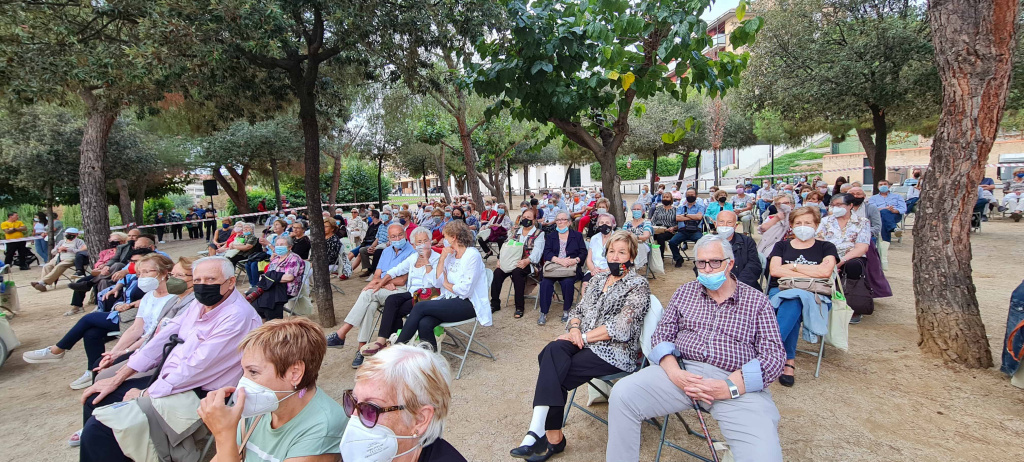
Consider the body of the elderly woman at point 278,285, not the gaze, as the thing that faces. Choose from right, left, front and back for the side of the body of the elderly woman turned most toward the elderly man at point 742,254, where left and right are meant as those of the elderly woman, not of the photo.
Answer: left

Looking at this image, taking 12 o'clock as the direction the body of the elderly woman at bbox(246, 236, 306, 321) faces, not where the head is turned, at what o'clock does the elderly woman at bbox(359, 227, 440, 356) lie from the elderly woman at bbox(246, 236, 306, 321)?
the elderly woman at bbox(359, 227, 440, 356) is roughly at 9 o'clock from the elderly woman at bbox(246, 236, 306, 321).

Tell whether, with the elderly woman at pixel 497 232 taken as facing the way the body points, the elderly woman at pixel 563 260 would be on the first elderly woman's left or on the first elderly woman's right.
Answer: on the first elderly woman's left

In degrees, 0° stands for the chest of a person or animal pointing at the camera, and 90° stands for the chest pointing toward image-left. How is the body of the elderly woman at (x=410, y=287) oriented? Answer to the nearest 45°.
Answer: approximately 45°

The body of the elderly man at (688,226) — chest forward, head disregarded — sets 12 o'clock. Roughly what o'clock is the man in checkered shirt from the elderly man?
The man in checkered shirt is roughly at 12 o'clock from the elderly man.

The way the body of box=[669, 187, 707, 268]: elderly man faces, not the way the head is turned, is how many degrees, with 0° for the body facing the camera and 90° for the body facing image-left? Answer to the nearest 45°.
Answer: approximately 0°

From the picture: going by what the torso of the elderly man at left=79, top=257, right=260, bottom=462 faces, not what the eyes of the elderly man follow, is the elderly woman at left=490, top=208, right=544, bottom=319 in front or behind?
behind

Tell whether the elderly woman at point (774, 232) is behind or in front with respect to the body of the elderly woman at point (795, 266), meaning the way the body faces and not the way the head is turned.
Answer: behind
